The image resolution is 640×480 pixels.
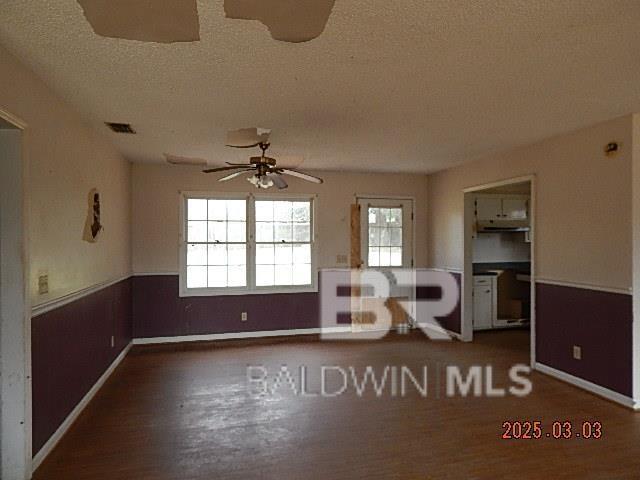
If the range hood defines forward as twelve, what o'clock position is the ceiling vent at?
The ceiling vent is roughly at 1 o'clock from the range hood.

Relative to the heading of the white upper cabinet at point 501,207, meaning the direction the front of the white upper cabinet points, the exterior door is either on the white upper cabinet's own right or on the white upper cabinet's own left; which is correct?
on the white upper cabinet's own right

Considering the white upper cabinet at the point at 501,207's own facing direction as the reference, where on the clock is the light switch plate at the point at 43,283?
The light switch plate is roughly at 1 o'clock from the white upper cabinet.

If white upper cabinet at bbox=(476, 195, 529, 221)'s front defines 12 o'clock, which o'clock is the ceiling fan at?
The ceiling fan is roughly at 1 o'clock from the white upper cabinet.

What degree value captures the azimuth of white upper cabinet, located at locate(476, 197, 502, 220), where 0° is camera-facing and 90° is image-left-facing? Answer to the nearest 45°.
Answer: approximately 0°

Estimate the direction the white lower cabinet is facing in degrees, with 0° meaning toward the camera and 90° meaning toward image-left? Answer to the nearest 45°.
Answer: approximately 0°

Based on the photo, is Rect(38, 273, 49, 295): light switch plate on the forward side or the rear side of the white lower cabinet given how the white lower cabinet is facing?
on the forward side

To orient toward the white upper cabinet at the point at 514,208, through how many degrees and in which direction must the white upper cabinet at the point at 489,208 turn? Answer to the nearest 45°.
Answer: approximately 135° to its left
